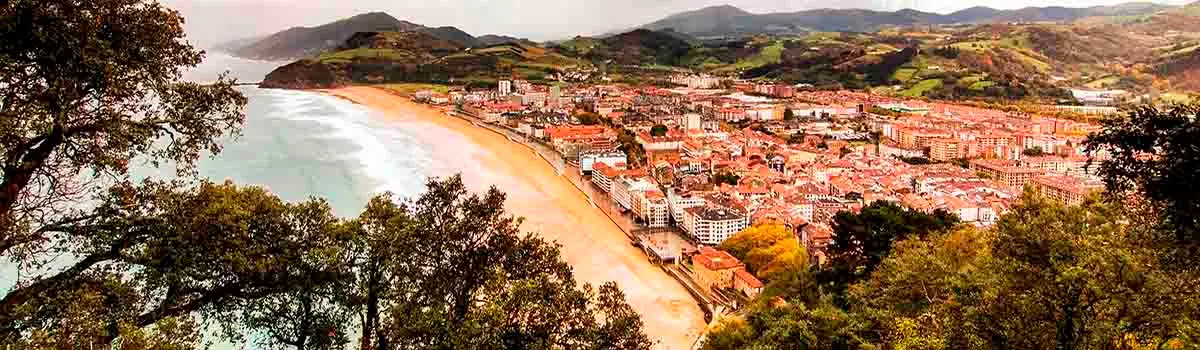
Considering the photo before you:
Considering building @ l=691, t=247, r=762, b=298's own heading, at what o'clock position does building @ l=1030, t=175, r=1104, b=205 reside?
building @ l=1030, t=175, r=1104, b=205 is roughly at 6 o'clock from building @ l=691, t=247, r=762, b=298.

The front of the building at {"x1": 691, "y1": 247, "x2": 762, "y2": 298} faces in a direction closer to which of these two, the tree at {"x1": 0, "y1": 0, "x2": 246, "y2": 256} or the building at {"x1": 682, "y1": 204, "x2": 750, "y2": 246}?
the tree

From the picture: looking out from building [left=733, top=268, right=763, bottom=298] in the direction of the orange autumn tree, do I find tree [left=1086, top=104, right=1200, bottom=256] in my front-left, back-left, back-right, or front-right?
back-right

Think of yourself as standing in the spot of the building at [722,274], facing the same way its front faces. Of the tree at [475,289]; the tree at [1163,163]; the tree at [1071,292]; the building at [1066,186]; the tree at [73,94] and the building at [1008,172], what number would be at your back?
2

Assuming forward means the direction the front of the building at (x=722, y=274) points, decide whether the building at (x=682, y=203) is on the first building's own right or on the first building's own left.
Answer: on the first building's own right

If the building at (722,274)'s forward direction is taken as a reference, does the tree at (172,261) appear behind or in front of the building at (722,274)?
in front

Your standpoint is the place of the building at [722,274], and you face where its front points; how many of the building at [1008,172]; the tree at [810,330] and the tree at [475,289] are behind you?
1

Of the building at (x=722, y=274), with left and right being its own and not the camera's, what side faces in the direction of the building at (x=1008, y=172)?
back

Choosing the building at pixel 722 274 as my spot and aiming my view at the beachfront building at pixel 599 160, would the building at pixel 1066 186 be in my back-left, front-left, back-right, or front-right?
front-right

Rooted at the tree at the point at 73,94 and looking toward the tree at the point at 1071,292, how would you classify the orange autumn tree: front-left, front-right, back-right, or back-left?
front-left

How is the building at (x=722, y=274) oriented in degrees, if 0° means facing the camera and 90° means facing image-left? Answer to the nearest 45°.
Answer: approximately 45°

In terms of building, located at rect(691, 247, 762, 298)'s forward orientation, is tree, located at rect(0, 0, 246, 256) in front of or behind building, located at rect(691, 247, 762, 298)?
in front

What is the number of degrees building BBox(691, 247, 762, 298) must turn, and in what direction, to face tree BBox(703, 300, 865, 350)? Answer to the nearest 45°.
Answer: approximately 45° to its left

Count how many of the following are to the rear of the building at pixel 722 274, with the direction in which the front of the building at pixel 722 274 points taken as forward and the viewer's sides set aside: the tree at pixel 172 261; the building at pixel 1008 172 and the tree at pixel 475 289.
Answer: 1

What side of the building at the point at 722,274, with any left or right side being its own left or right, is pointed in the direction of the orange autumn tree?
back

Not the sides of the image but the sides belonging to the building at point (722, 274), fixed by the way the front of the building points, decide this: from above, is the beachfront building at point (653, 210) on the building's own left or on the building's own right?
on the building's own right
